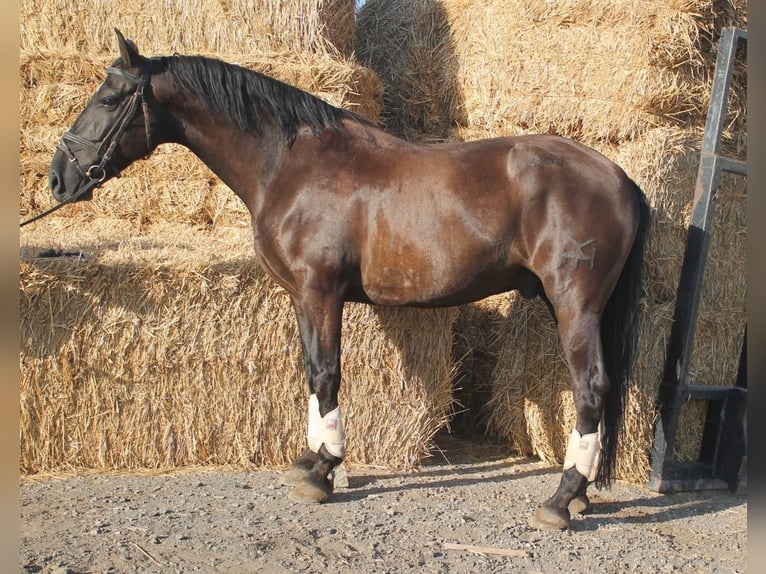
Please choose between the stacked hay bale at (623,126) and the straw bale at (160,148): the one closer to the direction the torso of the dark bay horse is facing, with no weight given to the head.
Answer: the straw bale

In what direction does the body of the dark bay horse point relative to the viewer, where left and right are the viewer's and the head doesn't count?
facing to the left of the viewer

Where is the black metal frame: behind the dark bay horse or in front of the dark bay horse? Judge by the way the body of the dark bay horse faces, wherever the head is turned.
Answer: behind

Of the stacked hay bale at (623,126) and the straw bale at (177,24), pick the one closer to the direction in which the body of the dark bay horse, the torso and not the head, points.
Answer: the straw bale

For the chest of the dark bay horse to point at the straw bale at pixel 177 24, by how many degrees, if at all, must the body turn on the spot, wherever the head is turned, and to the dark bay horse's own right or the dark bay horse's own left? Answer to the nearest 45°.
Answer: approximately 45° to the dark bay horse's own right

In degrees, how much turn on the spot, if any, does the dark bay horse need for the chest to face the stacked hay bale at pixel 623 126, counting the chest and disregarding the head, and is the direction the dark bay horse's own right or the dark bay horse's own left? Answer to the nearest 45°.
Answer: approximately 135° to the dark bay horse's own right

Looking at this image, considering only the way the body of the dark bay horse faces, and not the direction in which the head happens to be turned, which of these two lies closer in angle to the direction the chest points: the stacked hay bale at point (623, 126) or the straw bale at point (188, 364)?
the straw bale

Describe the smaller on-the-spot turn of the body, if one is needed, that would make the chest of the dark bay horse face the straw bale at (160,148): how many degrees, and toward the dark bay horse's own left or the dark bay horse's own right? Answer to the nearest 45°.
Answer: approximately 45° to the dark bay horse's own right
